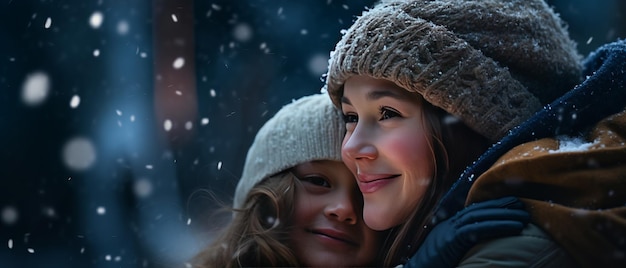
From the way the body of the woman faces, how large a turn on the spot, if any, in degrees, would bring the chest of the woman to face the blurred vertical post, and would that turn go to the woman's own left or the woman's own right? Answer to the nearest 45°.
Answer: approximately 90° to the woman's own right

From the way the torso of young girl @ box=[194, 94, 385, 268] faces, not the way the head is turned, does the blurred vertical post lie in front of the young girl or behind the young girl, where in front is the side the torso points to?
behind

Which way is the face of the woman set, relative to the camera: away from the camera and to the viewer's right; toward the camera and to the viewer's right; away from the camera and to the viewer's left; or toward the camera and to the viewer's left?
toward the camera and to the viewer's left

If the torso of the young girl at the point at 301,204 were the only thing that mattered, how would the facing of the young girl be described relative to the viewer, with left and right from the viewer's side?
facing the viewer and to the right of the viewer

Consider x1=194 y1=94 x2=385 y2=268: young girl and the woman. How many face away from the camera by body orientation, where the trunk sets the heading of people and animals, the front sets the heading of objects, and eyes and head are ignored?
0

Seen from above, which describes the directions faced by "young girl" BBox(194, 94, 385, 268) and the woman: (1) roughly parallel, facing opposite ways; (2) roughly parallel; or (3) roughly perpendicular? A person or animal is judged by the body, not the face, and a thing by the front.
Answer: roughly perpendicular

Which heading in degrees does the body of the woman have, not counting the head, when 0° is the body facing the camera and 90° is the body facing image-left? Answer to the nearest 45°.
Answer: approximately 45°
